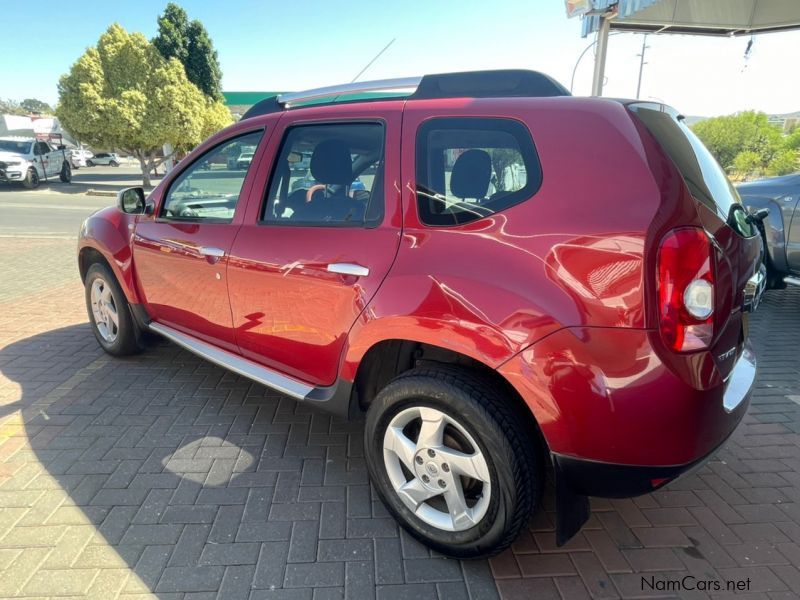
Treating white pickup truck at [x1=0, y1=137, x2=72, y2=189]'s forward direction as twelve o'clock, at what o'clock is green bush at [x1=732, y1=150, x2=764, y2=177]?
The green bush is roughly at 9 o'clock from the white pickup truck.

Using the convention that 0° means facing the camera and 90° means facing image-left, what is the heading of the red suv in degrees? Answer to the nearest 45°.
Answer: approximately 135°

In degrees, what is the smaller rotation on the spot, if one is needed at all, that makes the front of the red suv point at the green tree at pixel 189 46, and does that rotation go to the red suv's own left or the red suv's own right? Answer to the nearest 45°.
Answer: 0° — it already faces it

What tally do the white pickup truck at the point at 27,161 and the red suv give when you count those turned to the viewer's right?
0

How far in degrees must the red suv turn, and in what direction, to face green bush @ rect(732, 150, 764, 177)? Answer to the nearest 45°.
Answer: approximately 90° to its right

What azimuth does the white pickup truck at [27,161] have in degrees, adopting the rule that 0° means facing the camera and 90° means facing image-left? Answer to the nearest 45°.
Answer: approximately 45°

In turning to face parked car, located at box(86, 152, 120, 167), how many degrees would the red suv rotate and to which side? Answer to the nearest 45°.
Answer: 0° — it already faces it

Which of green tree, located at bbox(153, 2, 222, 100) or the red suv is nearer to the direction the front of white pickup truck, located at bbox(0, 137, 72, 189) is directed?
the red suv

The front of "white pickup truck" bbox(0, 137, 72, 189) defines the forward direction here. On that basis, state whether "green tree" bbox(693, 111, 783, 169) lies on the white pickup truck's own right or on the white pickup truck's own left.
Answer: on the white pickup truck's own left

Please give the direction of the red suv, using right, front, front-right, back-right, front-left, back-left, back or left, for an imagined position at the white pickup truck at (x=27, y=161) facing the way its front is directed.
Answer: front-left

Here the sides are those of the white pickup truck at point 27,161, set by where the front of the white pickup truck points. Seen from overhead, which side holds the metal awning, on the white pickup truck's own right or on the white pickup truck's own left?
on the white pickup truck's own left

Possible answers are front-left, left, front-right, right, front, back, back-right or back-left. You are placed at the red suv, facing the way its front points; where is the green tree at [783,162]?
right
